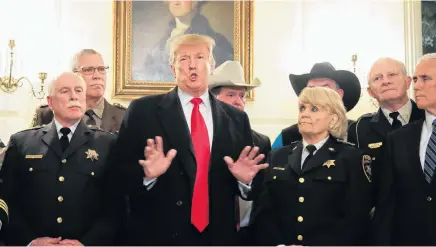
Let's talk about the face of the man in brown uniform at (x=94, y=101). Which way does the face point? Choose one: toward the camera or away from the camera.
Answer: toward the camera

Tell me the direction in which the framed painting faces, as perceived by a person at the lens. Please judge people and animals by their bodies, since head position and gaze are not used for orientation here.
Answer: facing the viewer

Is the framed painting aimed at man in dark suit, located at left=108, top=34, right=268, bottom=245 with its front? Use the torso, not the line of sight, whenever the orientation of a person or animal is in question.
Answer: yes

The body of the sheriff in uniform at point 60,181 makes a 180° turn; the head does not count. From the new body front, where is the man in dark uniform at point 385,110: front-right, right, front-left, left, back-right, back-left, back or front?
right

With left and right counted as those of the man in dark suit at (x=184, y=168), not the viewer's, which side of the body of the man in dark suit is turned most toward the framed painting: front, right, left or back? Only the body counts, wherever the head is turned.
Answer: back

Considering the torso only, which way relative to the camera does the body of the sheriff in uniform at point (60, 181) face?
toward the camera

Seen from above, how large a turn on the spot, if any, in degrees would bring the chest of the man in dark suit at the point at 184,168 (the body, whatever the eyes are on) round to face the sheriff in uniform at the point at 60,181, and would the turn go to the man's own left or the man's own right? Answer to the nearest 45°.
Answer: approximately 90° to the man's own right

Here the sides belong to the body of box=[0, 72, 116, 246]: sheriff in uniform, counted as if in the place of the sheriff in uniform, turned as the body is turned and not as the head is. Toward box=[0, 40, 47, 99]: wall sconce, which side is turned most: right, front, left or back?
back

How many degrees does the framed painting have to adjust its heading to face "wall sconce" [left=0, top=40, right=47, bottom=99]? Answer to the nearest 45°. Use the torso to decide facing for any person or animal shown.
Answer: approximately 90° to its right

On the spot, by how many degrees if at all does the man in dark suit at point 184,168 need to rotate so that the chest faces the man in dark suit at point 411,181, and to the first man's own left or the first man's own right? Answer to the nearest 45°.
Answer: approximately 90° to the first man's own left

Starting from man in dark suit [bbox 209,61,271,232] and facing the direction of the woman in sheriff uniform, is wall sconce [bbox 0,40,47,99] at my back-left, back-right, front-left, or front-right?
back-right

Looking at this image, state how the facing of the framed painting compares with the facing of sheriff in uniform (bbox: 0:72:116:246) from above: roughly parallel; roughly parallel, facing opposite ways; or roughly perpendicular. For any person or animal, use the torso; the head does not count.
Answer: roughly parallel

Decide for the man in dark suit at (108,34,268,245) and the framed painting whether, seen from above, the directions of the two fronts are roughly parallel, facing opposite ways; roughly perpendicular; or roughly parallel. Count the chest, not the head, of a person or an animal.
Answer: roughly parallel
